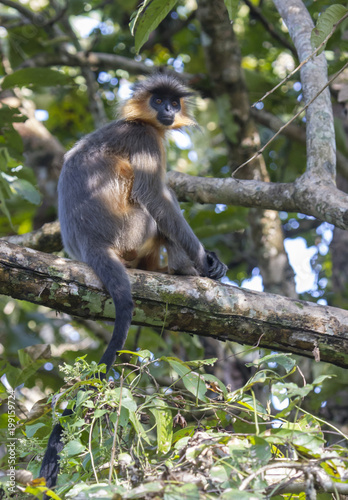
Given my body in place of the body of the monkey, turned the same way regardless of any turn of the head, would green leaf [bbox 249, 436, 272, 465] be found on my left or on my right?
on my right

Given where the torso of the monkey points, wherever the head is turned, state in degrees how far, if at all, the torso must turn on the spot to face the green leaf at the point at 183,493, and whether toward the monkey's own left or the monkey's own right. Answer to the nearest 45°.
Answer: approximately 90° to the monkey's own right

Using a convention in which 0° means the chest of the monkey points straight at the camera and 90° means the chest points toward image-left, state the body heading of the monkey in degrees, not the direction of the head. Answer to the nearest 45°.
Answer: approximately 270°
